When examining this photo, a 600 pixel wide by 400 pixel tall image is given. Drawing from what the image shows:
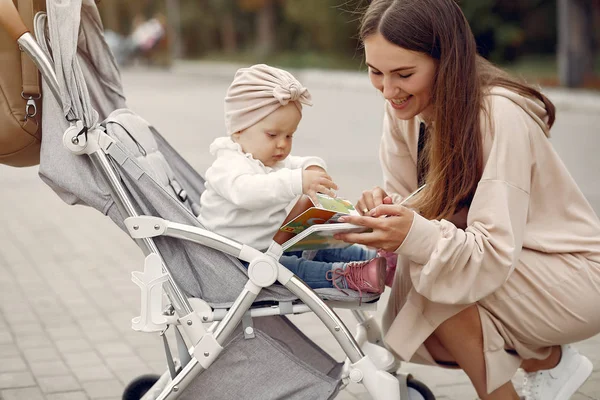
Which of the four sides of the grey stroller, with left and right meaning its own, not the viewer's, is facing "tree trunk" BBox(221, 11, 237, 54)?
left

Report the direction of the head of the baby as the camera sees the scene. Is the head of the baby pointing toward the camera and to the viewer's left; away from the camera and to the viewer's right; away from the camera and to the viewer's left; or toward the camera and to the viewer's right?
toward the camera and to the viewer's right

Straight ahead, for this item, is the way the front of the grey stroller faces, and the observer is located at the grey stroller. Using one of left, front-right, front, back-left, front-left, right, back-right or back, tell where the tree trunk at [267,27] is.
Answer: left

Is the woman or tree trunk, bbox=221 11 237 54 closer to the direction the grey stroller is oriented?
the woman

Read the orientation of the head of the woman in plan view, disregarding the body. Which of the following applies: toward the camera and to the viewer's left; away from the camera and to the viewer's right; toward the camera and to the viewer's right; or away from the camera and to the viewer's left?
toward the camera and to the viewer's left

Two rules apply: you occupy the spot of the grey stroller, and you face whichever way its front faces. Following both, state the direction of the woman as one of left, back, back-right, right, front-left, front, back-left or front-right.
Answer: front

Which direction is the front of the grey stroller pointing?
to the viewer's right

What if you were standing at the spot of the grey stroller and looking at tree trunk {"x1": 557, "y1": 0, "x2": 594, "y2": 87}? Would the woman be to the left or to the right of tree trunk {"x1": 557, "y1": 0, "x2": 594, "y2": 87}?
right
